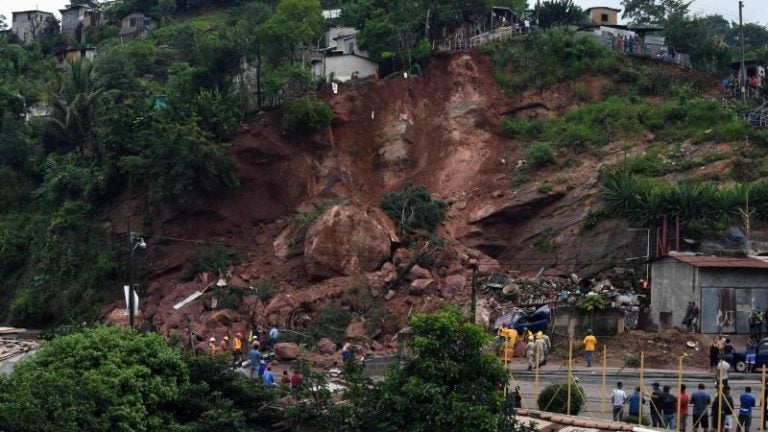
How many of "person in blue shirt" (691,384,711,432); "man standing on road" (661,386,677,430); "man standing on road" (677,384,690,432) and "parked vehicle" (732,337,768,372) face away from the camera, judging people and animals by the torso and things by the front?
3

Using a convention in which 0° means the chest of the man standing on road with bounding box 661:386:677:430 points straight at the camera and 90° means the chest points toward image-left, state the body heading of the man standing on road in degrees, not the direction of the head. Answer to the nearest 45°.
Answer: approximately 180°

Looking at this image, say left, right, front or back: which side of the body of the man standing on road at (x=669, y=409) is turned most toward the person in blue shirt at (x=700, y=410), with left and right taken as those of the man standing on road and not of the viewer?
right

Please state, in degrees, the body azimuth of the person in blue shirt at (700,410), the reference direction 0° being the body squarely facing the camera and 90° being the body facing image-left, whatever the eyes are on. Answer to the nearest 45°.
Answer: approximately 180°

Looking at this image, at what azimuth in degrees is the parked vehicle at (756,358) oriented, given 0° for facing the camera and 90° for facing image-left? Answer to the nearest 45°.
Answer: approximately 90°

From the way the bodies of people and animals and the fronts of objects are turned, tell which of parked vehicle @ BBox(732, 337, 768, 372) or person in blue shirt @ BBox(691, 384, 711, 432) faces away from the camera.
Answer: the person in blue shirt

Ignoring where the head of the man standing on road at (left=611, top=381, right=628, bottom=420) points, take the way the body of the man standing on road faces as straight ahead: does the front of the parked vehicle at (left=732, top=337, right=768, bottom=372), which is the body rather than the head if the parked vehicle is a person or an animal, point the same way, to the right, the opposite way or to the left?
to the left

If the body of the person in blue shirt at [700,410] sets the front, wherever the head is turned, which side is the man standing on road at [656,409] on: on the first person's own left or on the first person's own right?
on the first person's own left

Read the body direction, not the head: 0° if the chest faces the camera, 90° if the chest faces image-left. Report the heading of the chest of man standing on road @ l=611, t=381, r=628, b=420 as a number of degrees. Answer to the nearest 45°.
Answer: approximately 180°

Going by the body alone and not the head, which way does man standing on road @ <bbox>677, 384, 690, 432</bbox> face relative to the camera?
away from the camera

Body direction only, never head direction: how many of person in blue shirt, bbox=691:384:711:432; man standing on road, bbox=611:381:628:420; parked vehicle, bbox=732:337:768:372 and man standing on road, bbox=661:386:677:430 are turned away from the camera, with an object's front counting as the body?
3
